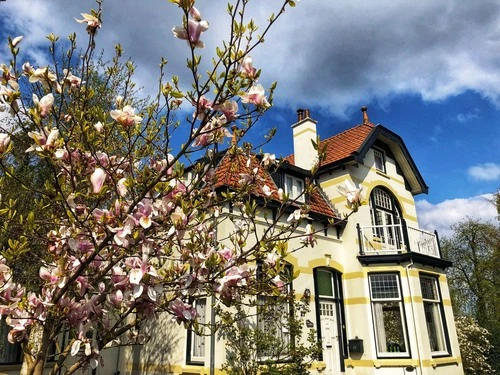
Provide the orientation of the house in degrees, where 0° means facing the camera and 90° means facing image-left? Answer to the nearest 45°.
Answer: approximately 315°

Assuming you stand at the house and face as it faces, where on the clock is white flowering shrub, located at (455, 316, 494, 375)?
The white flowering shrub is roughly at 9 o'clock from the house.

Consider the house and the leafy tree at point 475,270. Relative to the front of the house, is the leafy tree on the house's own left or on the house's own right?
on the house's own left
